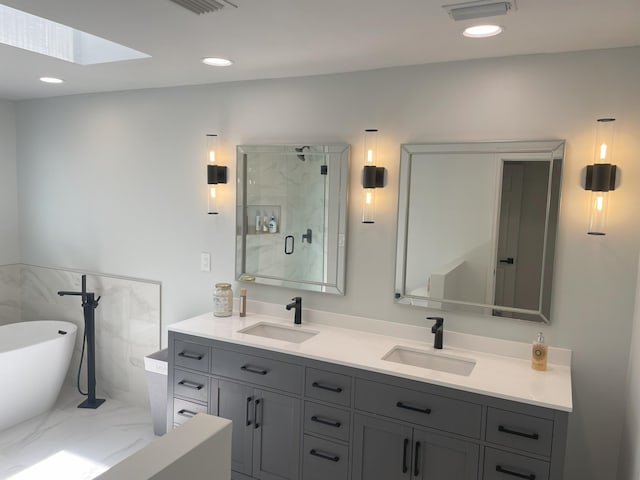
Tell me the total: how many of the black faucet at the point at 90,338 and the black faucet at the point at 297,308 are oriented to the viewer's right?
0

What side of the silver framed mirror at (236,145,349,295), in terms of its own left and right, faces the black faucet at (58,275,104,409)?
right

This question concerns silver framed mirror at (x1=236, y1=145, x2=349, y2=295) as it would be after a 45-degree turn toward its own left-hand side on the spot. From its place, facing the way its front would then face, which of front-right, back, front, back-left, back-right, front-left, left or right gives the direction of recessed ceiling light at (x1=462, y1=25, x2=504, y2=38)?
front-left

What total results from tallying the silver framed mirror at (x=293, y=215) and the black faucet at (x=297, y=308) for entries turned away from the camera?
0

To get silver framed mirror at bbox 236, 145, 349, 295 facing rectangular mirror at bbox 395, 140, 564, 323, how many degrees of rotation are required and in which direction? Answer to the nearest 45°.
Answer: approximately 90° to its left

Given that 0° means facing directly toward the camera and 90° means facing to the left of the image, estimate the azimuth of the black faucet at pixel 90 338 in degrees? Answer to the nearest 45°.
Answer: approximately 90°

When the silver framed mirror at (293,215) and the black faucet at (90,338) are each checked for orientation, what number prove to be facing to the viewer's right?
0

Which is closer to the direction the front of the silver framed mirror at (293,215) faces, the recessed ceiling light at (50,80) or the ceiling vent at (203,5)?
the ceiling vent

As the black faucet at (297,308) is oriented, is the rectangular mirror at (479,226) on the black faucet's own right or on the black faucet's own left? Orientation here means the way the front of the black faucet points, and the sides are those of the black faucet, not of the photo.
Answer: on the black faucet's own left
